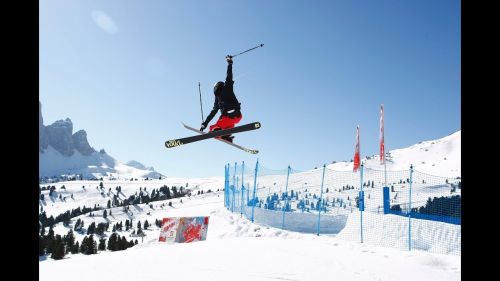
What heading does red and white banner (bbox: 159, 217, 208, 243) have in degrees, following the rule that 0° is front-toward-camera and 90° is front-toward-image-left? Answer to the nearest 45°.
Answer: approximately 0°
